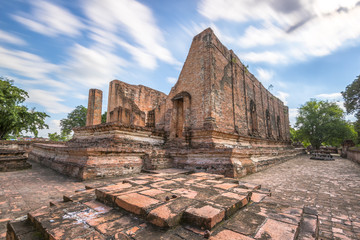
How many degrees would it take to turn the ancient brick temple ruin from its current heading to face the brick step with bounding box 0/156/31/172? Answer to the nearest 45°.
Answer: approximately 45° to its right

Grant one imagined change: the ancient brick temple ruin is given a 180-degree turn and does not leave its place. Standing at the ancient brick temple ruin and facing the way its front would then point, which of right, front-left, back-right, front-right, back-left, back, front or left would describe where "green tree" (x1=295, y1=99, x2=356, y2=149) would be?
front

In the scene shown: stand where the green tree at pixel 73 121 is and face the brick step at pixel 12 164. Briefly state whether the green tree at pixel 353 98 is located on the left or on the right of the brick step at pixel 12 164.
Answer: left

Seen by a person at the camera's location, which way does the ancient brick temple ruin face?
facing the viewer and to the left of the viewer

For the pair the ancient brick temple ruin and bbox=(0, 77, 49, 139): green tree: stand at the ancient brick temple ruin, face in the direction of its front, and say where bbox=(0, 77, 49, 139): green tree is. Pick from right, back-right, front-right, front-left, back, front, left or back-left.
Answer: right

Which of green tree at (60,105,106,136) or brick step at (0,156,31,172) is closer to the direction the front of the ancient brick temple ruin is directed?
the brick step

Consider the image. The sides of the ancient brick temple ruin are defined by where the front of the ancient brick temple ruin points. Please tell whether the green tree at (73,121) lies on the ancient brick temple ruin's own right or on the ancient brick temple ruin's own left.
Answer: on the ancient brick temple ruin's own right

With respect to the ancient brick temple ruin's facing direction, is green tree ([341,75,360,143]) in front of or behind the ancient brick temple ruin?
behind
